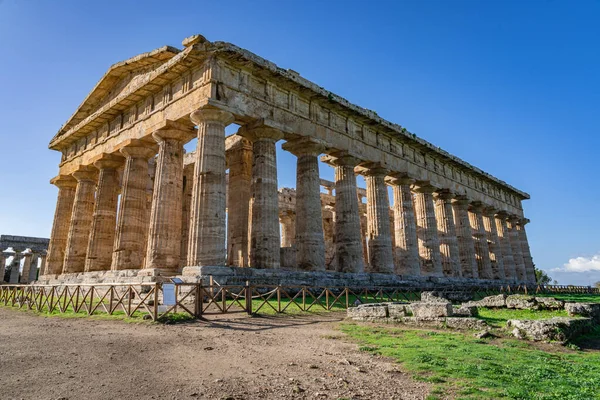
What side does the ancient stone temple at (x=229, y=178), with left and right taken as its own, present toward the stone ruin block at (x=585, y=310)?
left

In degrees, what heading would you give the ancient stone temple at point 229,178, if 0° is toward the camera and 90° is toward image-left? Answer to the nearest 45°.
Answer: approximately 45°

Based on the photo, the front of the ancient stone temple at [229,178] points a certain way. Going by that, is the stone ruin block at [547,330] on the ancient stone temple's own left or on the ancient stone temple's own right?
on the ancient stone temple's own left

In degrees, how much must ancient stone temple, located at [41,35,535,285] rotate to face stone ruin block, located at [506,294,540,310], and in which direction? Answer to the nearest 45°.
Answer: approximately 90° to its left

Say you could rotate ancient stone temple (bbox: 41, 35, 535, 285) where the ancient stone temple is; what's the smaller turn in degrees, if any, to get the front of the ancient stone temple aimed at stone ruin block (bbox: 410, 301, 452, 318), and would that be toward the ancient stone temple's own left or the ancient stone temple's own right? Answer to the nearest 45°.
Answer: approximately 90° to the ancient stone temple's own left
